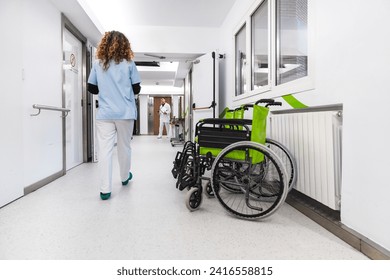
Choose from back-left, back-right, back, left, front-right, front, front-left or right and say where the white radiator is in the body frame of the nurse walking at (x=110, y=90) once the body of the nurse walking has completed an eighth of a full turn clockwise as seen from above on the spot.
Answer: right

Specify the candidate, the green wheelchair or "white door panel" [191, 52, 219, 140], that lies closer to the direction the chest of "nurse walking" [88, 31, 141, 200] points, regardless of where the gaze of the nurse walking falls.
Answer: the white door panel

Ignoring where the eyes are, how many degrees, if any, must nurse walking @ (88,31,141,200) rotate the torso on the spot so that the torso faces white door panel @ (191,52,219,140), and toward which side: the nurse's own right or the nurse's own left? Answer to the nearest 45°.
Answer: approximately 45° to the nurse's own right

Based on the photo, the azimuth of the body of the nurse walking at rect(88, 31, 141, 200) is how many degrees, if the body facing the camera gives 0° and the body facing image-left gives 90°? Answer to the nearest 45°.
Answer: approximately 180°

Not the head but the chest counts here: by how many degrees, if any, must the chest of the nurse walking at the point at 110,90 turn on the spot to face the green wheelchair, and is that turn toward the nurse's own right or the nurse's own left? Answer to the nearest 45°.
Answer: approximately 135° to the nurse's own right
